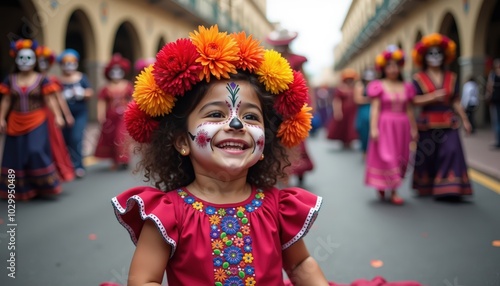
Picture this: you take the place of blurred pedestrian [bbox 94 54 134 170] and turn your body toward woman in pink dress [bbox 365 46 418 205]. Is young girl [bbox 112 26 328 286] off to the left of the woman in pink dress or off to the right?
right

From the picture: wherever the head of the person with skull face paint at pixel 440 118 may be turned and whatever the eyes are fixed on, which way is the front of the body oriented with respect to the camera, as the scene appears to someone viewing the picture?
toward the camera

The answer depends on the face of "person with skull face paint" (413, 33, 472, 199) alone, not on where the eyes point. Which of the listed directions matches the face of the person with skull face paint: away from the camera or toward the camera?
toward the camera

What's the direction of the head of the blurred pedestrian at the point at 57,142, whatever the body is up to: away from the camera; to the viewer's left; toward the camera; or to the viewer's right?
toward the camera

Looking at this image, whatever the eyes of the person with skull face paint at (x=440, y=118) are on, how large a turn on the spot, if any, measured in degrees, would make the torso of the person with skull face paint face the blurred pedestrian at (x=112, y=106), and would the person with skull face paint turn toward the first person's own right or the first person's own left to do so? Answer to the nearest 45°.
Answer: approximately 90° to the first person's own right

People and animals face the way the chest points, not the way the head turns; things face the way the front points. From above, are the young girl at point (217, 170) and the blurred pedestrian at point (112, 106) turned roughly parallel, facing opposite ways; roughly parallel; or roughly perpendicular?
roughly parallel

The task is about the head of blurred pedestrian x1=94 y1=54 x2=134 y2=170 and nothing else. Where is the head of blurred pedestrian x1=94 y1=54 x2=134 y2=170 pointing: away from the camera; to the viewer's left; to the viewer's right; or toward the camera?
toward the camera

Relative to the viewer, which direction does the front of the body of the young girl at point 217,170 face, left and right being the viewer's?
facing the viewer

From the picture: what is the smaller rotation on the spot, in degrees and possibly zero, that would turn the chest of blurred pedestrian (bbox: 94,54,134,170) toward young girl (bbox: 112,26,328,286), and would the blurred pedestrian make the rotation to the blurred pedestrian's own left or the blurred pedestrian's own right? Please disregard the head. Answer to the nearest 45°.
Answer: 0° — they already face them

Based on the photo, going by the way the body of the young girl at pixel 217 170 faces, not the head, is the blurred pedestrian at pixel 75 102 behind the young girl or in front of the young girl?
behind
